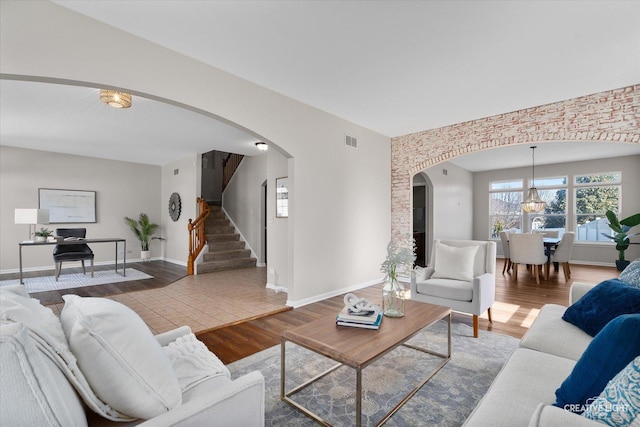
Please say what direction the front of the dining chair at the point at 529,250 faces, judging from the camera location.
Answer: facing away from the viewer and to the right of the viewer

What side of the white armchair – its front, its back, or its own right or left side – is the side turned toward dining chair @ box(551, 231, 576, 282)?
back

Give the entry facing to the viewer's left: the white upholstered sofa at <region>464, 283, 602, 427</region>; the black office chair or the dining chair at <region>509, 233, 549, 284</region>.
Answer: the white upholstered sofa

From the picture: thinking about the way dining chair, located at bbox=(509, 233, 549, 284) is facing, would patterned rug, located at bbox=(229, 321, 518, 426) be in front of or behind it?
behind

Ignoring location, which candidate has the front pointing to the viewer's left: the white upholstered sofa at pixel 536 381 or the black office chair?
the white upholstered sofa

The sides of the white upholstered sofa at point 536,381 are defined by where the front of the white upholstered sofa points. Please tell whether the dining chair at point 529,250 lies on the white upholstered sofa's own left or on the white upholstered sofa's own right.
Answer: on the white upholstered sofa's own right

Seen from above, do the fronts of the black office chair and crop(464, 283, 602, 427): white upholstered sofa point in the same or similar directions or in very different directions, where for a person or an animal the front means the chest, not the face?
very different directions

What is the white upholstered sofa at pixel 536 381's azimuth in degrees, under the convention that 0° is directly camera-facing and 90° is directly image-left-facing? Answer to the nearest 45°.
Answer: approximately 90°

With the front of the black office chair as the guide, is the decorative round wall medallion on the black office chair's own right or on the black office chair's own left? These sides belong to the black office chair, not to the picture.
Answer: on the black office chair's own left

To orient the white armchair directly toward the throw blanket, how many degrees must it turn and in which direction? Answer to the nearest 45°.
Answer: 0° — it already faces it

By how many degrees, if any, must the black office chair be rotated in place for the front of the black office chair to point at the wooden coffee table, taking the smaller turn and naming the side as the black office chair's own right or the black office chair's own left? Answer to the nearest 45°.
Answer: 0° — it already faces it
